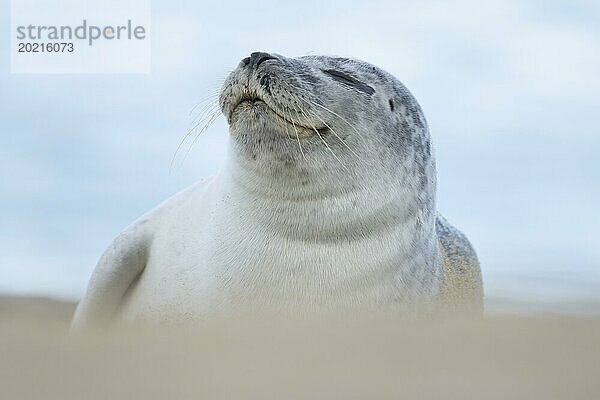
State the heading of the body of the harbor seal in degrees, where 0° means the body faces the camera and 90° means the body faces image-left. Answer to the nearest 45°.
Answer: approximately 45°
